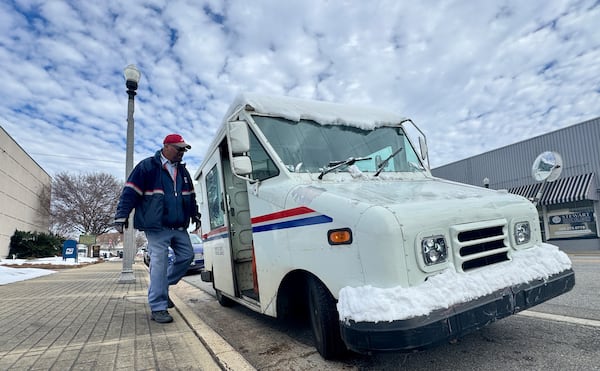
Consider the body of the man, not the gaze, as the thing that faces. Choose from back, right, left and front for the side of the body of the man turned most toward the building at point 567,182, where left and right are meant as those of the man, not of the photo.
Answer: left

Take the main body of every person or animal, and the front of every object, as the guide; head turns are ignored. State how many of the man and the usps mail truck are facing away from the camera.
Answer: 0

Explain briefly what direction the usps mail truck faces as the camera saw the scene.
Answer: facing the viewer and to the right of the viewer

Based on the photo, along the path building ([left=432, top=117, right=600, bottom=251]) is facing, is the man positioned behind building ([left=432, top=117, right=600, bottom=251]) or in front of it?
in front

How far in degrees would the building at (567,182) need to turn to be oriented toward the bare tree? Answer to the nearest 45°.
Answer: approximately 45° to its right

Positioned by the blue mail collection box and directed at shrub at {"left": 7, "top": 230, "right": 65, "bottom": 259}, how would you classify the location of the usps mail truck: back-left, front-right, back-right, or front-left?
back-left

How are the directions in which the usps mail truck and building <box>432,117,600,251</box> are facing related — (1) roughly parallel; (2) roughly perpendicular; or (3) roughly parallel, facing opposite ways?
roughly perpendicular

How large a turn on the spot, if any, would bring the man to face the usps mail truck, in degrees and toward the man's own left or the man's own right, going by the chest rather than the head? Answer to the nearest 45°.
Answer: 0° — they already face it

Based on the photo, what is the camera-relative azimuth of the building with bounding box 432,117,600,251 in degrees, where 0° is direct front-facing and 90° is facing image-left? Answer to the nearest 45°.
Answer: approximately 45°

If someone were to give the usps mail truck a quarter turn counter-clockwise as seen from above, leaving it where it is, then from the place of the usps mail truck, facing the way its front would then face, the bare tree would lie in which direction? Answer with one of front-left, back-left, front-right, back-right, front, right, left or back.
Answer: left

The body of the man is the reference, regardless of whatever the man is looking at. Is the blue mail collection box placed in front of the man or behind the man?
behind
